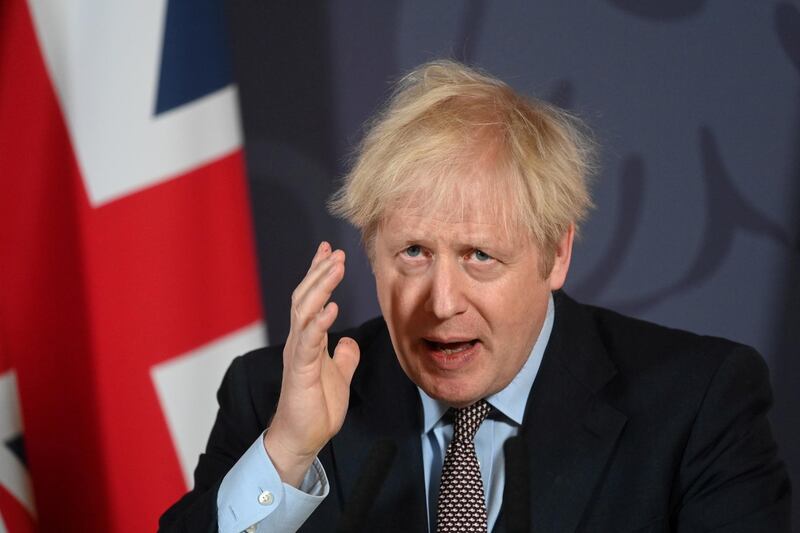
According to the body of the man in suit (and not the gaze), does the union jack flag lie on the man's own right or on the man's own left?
on the man's own right

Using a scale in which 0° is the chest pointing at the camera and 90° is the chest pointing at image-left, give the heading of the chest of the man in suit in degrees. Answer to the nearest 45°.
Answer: approximately 0°
